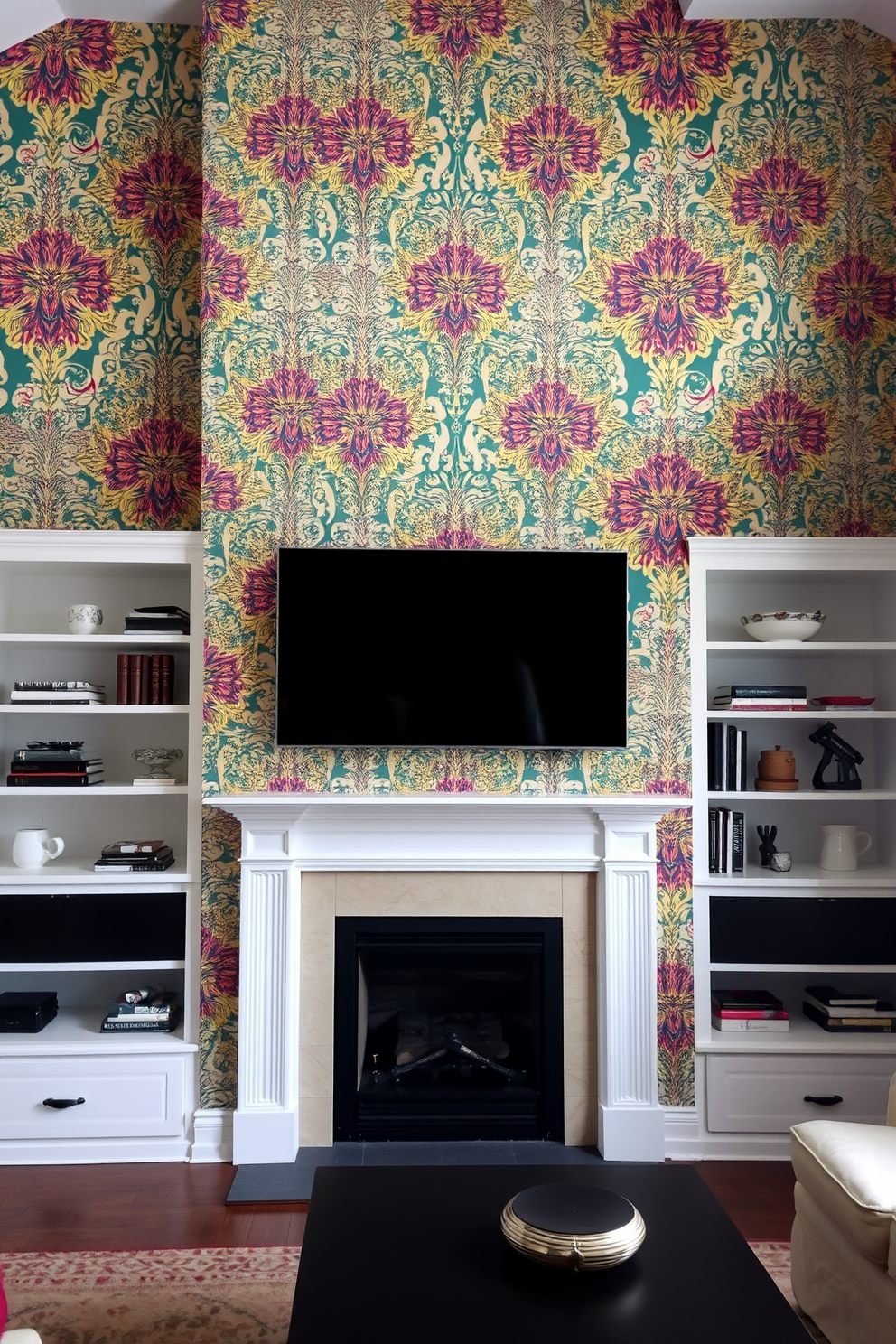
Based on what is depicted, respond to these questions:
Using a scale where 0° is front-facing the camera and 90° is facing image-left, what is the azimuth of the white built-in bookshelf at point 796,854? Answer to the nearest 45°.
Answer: approximately 0°

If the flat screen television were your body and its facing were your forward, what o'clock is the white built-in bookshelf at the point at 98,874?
The white built-in bookshelf is roughly at 3 o'clock from the flat screen television.

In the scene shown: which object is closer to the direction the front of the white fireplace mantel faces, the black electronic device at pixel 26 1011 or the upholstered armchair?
the upholstered armchair

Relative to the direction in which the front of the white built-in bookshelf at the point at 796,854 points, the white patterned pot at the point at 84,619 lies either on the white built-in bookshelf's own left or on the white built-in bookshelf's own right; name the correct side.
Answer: on the white built-in bookshelf's own right

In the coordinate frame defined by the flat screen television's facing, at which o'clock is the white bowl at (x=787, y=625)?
The white bowl is roughly at 9 o'clock from the flat screen television.

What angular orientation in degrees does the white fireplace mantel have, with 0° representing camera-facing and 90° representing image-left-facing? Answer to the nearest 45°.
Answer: approximately 0°

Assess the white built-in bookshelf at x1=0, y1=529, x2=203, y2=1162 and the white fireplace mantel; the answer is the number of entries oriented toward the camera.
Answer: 2
